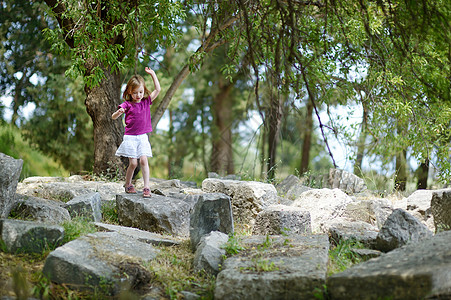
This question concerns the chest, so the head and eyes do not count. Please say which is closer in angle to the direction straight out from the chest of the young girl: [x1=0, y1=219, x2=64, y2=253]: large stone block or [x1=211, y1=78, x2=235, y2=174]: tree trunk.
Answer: the large stone block

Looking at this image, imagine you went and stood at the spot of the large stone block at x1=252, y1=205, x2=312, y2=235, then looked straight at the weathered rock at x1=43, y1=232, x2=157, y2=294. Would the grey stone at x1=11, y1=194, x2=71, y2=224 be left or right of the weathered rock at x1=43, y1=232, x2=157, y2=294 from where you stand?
right

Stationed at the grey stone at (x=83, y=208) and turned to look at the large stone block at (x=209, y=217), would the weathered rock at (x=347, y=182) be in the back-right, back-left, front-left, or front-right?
front-left

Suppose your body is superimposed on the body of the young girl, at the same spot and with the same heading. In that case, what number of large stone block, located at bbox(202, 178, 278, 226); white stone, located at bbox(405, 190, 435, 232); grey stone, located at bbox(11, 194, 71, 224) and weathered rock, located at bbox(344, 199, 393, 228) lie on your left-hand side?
3

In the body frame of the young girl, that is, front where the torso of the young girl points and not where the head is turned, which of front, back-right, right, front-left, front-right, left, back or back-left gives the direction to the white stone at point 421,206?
left

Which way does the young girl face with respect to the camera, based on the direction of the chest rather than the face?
toward the camera

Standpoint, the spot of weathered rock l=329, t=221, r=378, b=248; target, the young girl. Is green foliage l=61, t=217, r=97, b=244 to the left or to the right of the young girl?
left

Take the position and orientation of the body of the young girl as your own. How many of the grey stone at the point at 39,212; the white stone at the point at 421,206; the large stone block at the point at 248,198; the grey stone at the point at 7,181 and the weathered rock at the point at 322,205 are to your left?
3

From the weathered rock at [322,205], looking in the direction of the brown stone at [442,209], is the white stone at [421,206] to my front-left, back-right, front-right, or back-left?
front-left
